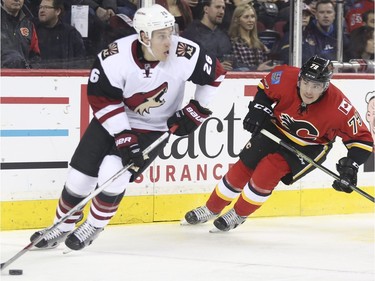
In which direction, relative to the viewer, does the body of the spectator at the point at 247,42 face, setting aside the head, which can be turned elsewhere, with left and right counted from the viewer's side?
facing the viewer and to the right of the viewer

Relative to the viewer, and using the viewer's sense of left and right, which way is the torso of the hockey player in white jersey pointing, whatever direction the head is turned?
facing the viewer

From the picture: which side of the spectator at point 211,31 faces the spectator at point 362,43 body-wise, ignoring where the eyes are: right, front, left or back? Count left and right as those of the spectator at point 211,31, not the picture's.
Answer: left

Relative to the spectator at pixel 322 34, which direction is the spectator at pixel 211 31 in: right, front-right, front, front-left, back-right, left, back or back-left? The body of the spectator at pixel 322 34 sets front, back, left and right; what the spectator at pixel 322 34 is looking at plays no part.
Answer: front-right

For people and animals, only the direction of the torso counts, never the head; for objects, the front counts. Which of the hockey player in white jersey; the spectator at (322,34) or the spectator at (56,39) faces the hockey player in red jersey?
the spectator at (322,34)

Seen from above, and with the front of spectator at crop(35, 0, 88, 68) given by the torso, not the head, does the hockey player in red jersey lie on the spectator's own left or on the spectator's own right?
on the spectator's own left

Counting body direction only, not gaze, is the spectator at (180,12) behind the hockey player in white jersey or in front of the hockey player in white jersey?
behind

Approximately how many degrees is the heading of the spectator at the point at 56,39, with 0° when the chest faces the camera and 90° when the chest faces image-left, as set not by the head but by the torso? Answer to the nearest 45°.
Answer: approximately 45°
